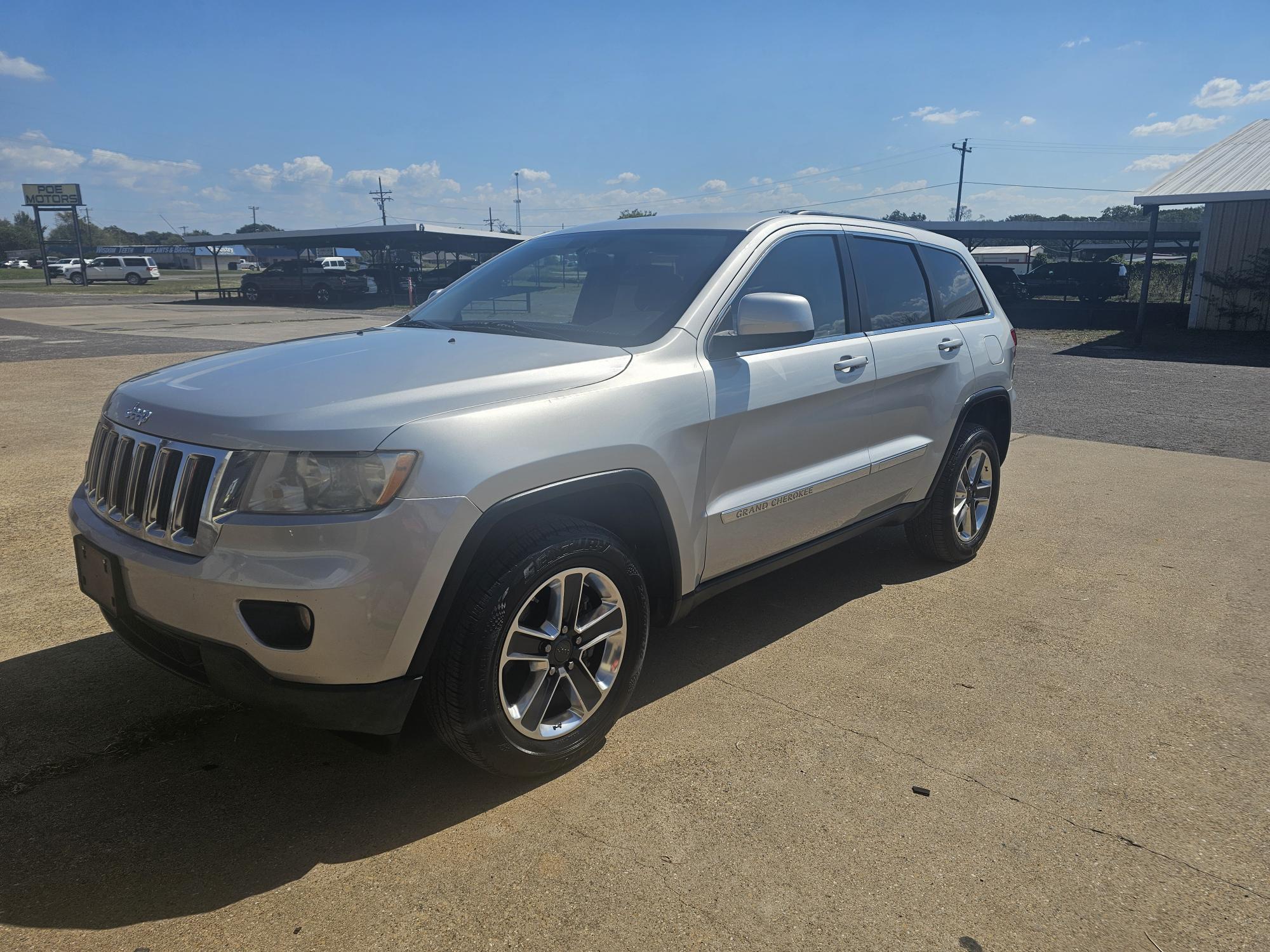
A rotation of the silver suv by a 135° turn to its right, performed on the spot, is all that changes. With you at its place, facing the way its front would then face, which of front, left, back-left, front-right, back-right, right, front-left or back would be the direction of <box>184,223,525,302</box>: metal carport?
front

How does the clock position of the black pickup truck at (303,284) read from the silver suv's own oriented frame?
The black pickup truck is roughly at 4 o'clock from the silver suv.

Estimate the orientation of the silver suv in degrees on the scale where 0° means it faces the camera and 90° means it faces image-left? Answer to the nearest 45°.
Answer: approximately 45°
